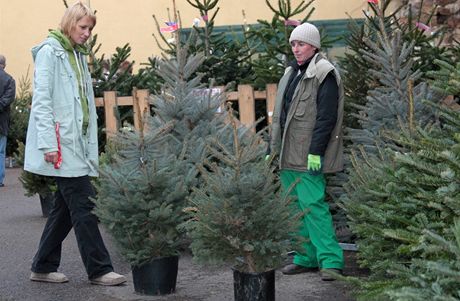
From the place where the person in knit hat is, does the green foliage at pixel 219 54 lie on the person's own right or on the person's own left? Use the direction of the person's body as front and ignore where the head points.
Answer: on the person's own right

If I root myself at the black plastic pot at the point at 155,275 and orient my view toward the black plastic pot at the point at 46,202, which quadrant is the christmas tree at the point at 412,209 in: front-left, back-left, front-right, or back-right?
back-right

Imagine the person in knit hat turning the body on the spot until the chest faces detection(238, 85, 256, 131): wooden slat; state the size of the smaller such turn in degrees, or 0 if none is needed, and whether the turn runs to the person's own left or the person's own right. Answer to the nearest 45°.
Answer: approximately 135° to the person's own right

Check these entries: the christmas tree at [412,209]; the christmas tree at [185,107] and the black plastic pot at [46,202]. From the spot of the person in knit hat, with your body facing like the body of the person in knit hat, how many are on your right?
2

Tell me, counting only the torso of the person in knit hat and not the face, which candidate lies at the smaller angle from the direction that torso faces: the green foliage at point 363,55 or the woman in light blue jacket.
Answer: the woman in light blue jacket

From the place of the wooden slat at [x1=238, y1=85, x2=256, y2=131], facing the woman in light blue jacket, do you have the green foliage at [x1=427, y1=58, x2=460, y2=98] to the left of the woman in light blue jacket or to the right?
left

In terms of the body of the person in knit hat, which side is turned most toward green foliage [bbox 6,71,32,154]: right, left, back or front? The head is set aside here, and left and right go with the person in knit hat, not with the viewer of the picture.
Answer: right

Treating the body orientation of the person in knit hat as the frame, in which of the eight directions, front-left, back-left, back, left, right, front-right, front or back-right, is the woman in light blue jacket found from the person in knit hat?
front-right

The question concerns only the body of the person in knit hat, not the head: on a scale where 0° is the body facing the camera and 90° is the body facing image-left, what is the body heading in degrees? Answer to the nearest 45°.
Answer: approximately 45°

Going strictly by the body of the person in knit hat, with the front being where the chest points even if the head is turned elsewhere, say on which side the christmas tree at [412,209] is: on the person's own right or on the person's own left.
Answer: on the person's own left

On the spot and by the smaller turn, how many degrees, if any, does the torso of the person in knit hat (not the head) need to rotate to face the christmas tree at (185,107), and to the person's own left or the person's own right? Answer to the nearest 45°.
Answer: approximately 90° to the person's own right

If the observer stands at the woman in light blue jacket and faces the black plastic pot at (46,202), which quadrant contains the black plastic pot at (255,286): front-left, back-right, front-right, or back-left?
back-right
